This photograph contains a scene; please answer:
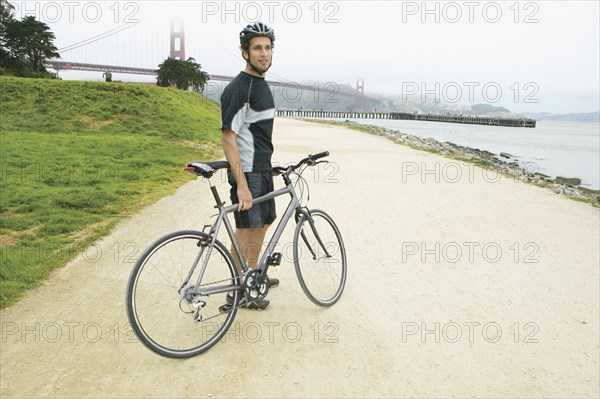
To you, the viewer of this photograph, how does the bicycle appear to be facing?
facing away from the viewer and to the right of the viewer

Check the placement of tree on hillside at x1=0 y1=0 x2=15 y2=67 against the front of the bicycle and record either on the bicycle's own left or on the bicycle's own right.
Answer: on the bicycle's own left
